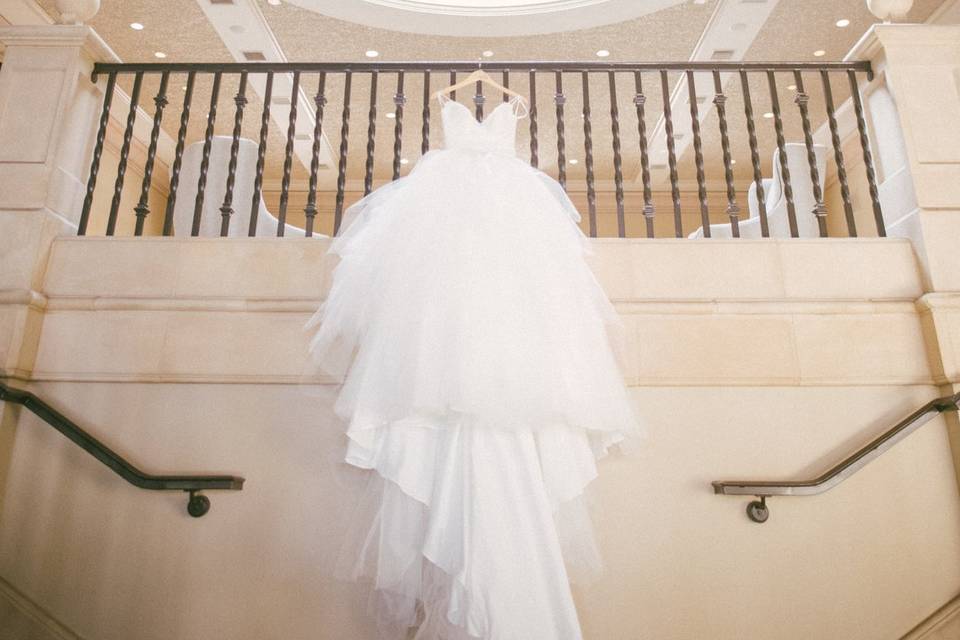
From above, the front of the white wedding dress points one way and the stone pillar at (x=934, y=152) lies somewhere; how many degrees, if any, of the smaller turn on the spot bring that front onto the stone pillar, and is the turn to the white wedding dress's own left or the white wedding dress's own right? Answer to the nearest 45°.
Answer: approximately 90° to the white wedding dress's own left

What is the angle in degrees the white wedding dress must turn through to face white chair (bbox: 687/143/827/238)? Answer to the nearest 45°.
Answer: approximately 135° to its left

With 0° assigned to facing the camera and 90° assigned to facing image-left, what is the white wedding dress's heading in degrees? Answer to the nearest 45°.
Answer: approximately 0°

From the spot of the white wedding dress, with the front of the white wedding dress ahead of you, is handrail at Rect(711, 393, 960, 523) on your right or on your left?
on your left

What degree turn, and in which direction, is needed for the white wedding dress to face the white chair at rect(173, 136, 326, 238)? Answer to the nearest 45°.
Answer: approximately 135° to its right

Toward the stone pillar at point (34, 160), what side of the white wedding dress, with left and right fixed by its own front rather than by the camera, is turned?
right
